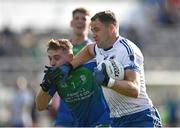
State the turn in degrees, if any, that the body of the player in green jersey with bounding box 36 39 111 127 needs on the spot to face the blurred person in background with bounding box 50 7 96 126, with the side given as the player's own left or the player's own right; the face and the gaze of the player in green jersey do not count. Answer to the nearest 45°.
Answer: approximately 135° to the player's own right

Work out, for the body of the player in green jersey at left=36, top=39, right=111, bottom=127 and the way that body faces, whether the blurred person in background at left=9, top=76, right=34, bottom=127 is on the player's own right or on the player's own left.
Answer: on the player's own right
